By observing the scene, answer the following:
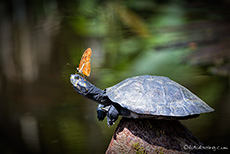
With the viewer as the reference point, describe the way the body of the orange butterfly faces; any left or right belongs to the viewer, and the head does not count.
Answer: facing to the left of the viewer

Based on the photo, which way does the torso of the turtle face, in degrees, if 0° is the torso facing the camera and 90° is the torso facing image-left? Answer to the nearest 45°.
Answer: approximately 90°
